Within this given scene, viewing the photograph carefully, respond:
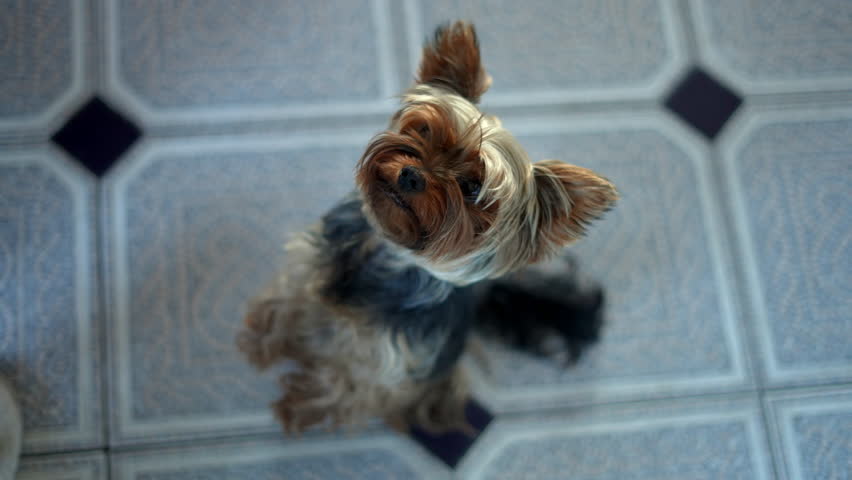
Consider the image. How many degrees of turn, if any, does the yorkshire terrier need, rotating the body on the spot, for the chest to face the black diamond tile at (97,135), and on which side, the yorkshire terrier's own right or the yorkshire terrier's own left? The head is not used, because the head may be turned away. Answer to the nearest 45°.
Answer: approximately 90° to the yorkshire terrier's own right

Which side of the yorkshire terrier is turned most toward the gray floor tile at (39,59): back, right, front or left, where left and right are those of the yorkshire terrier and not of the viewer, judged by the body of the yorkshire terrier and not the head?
right

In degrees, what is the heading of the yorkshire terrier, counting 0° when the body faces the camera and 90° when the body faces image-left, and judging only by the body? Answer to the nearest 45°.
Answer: approximately 45°
